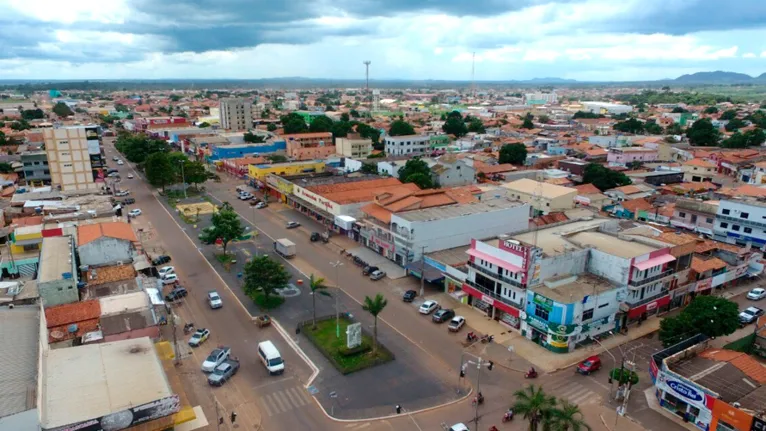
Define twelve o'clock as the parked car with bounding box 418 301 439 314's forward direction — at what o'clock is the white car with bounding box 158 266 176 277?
The white car is roughly at 8 o'clock from the parked car.

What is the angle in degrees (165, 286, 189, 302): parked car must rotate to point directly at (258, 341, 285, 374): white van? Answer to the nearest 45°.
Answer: approximately 45° to its left

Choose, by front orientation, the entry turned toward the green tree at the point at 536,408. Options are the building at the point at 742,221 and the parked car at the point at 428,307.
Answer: the building

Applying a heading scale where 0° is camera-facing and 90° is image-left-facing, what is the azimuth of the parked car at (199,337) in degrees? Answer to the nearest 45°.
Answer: approximately 45°

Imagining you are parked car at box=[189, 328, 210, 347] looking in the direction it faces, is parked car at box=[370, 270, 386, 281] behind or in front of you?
behind

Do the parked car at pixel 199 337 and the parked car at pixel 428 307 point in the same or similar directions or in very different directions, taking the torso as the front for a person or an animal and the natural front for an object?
very different directions

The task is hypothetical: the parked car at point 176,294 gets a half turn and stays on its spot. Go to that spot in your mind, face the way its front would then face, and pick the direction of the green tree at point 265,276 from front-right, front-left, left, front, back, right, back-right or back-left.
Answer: right

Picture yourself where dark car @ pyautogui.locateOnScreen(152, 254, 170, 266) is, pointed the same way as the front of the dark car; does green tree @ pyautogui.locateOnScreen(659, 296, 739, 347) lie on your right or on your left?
on your left

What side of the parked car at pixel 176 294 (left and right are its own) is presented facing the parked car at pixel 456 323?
left

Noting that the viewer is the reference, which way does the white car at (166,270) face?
facing the viewer and to the left of the viewer

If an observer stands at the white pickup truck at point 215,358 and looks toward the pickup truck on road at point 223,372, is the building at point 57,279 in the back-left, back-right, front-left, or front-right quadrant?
back-right

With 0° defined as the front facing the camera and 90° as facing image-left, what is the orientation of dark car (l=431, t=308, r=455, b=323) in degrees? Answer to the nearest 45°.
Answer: approximately 225°

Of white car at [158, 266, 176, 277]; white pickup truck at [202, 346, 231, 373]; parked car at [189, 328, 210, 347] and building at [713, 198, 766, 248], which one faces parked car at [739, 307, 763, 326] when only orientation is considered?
the building

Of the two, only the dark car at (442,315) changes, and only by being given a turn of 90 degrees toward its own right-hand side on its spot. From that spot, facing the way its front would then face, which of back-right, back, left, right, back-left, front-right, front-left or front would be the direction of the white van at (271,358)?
right
